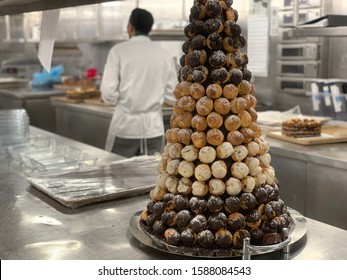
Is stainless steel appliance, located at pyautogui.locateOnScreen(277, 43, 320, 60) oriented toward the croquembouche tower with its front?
yes

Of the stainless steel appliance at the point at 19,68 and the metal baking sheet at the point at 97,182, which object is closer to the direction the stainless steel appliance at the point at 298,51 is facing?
the metal baking sheet

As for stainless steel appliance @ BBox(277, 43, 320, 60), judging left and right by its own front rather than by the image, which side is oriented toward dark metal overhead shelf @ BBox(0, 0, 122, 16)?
front

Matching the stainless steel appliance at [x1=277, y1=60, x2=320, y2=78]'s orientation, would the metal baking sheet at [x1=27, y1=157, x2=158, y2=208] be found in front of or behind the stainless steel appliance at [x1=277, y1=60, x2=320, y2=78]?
in front

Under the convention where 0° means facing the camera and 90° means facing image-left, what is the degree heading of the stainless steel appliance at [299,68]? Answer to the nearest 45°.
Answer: approximately 0°

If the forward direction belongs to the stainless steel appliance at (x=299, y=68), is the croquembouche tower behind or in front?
in front
